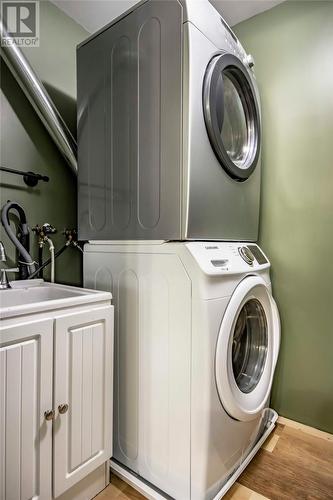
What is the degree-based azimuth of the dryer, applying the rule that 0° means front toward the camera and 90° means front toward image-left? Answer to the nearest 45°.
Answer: approximately 315°

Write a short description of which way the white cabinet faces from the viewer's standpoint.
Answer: facing the viewer and to the right of the viewer

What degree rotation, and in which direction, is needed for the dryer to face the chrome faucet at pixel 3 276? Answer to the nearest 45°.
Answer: approximately 135° to its right

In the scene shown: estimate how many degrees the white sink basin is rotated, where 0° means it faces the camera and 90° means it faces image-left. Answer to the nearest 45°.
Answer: approximately 315°

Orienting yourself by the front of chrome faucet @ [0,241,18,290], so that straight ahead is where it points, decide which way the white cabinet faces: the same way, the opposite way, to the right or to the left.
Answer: the same way

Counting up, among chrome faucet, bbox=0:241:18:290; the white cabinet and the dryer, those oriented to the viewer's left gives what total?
0

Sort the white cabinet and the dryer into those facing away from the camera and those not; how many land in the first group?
0
